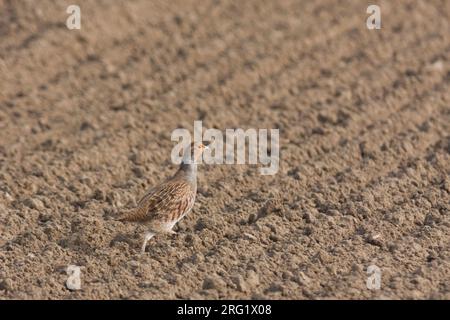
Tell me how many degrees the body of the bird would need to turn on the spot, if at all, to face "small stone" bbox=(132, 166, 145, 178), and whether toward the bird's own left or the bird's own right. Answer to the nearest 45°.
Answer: approximately 90° to the bird's own left

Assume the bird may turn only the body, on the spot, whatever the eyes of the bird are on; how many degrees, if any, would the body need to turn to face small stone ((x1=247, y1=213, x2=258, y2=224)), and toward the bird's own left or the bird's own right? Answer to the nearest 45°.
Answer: approximately 45° to the bird's own left

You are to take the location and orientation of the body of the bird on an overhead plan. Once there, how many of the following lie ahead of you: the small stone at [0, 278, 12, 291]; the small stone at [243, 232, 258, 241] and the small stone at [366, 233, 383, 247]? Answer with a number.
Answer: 2

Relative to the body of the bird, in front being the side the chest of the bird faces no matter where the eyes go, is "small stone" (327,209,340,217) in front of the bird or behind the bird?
in front

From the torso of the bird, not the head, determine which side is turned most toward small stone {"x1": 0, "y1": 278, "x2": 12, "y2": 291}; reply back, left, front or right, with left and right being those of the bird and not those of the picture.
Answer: back

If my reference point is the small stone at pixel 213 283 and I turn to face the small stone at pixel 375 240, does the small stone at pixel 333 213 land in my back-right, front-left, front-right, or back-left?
front-left

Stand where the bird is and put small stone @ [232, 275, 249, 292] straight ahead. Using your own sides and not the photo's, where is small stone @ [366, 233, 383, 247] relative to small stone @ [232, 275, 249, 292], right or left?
left

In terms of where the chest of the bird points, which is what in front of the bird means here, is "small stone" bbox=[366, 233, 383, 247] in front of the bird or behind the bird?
in front

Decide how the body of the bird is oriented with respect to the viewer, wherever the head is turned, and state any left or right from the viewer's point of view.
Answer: facing to the right of the viewer

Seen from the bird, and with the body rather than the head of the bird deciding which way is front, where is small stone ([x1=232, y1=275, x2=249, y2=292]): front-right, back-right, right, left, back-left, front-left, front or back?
front-right

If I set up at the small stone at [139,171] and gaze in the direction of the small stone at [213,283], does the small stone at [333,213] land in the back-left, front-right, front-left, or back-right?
front-left

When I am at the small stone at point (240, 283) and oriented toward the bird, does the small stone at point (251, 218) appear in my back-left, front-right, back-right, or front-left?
front-right
